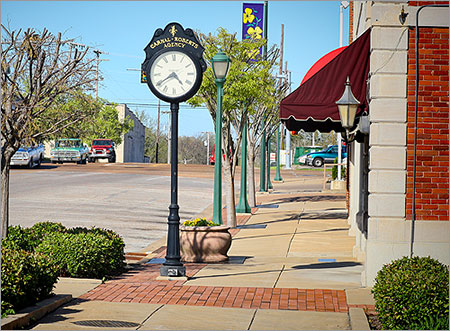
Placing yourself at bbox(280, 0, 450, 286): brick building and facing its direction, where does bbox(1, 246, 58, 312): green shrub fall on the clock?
The green shrub is roughly at 11 o'clock from the brick building.

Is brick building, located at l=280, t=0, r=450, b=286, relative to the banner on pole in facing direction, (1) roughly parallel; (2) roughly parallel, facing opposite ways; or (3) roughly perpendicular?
roughly perpendicular

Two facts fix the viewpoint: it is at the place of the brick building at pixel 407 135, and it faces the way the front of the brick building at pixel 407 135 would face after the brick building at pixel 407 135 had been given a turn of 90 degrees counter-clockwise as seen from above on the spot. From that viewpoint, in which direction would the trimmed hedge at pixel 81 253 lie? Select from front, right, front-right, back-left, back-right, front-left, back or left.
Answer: right

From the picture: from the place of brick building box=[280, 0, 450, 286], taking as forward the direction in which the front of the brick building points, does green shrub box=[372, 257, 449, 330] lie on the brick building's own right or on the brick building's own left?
on the brick building's own left

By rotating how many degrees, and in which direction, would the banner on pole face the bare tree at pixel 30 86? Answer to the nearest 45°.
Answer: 0° — it already faces it

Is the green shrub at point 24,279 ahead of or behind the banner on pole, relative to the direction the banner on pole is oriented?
ahead

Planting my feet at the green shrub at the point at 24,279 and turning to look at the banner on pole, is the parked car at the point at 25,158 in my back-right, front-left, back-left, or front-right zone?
front-left

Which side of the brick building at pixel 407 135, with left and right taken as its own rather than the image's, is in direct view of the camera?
left

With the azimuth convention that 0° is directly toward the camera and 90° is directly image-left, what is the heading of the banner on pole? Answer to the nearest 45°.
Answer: approximately 0°
